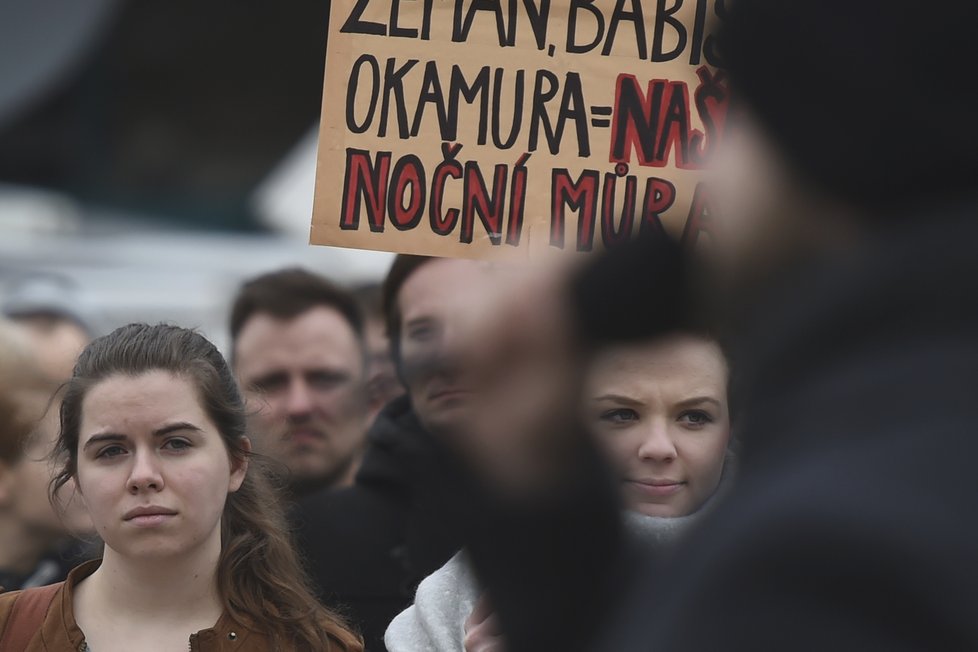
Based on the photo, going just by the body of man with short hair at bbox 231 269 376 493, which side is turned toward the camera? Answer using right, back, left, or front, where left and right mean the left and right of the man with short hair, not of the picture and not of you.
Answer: front
